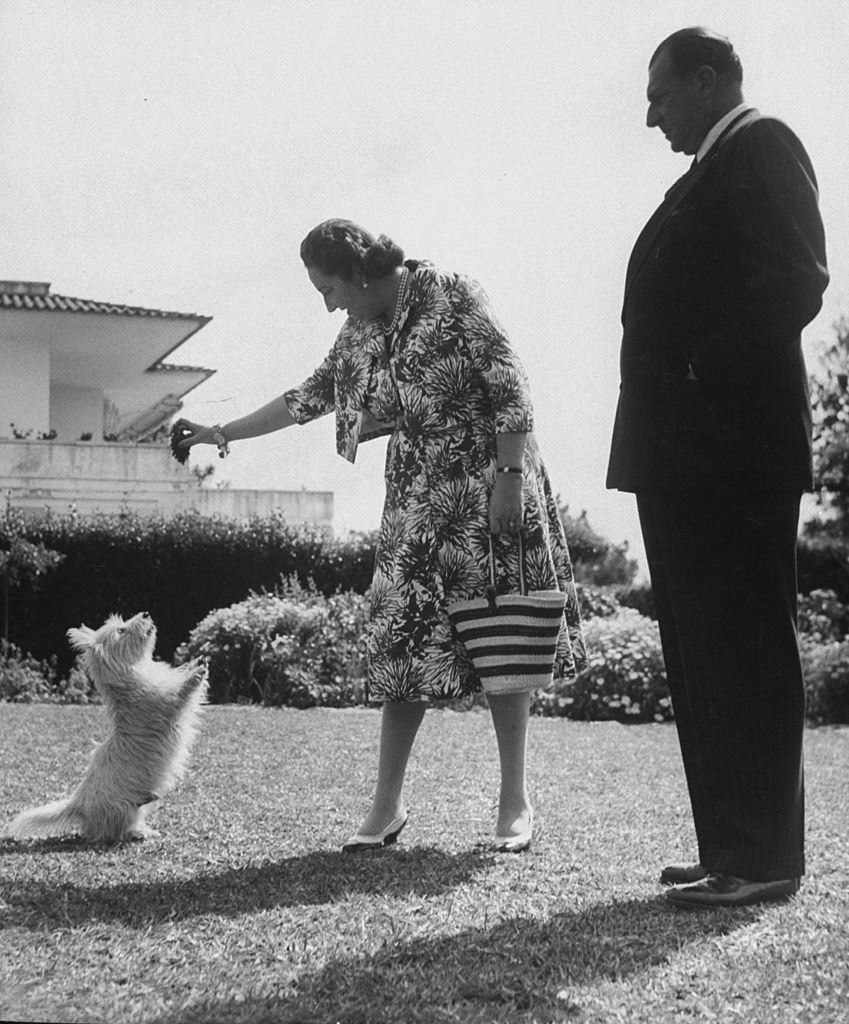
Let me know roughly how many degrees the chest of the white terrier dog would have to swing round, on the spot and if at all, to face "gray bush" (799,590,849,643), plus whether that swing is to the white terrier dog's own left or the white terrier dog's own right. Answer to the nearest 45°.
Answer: approximately 45° to the white terrier dog's own left

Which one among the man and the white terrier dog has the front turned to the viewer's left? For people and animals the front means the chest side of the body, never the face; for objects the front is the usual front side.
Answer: the man

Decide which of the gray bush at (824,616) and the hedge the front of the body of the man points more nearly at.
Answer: the hedge

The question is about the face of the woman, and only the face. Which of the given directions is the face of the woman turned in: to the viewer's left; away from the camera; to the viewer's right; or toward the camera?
to the viewer's left

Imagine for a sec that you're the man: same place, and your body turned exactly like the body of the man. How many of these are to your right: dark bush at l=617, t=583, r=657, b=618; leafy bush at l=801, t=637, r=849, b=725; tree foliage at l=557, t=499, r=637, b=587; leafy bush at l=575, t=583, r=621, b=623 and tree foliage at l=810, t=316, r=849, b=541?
5

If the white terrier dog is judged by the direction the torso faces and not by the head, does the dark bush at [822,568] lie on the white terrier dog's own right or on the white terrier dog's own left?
on the white terrier dog's own left

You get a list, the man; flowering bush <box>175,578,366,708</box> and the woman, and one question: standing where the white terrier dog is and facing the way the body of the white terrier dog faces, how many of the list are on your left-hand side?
1

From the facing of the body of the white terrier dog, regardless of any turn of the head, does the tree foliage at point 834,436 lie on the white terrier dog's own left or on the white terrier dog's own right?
on the white terrier dog's own left

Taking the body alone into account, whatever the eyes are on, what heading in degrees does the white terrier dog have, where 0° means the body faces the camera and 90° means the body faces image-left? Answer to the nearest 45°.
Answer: approximately 270°

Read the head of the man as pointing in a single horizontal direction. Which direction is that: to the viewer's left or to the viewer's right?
to the viewer's left

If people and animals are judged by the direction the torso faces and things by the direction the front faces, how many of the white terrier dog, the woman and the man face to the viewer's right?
1

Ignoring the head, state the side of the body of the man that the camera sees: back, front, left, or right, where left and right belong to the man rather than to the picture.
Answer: left

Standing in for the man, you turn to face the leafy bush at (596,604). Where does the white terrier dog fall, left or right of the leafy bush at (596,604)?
left

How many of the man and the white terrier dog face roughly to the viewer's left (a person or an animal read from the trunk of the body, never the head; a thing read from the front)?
1

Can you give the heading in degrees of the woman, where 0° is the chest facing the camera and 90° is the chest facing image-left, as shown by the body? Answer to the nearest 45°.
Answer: approximately 45°
